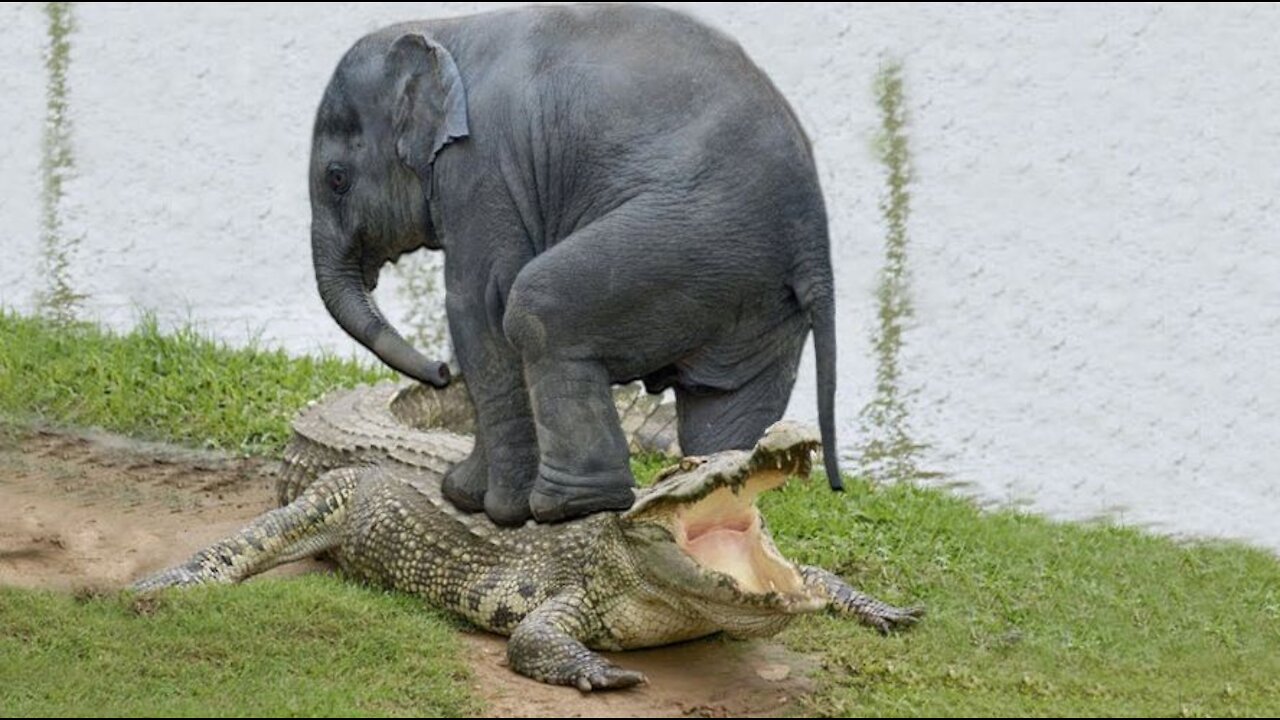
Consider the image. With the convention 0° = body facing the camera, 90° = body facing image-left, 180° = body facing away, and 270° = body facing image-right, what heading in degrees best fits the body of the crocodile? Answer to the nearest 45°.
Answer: approximately 315°

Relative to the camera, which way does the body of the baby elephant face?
to the viewer's left
